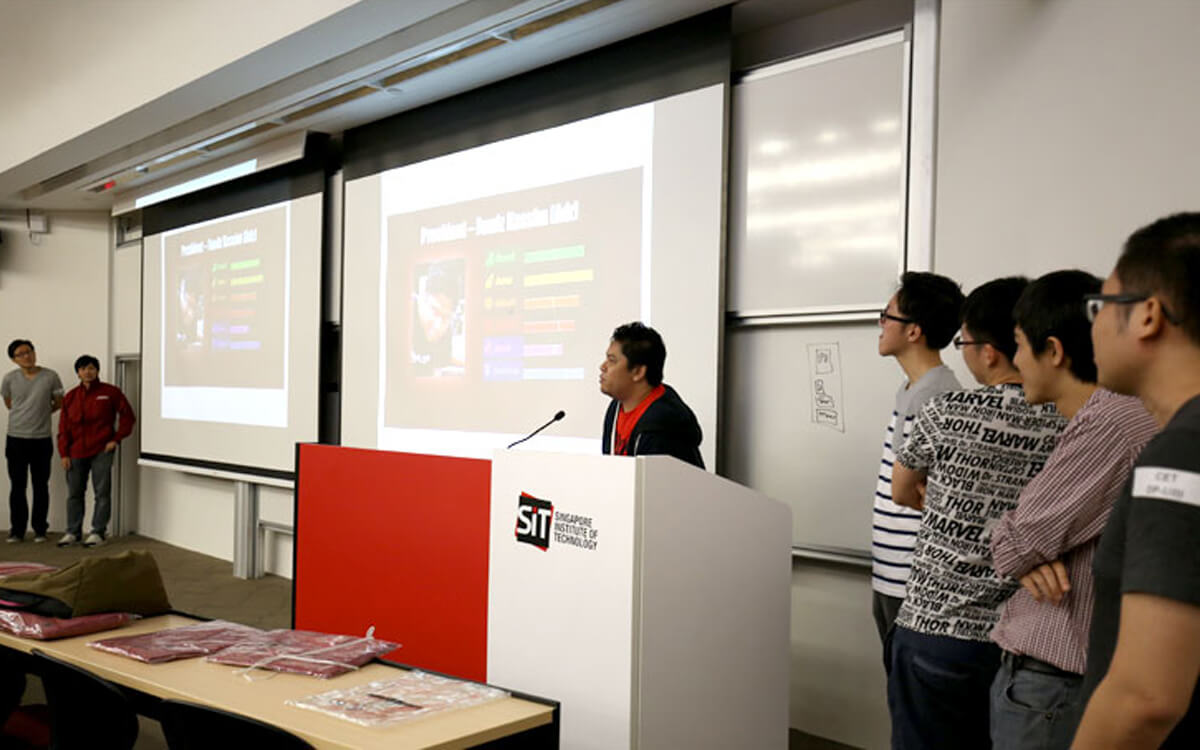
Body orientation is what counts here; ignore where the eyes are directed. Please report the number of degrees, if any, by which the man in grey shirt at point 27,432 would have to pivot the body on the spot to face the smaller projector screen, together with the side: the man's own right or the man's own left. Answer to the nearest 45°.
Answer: approximately 45° to the man's own left

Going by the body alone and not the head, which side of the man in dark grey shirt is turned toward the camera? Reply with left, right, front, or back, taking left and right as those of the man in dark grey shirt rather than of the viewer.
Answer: left

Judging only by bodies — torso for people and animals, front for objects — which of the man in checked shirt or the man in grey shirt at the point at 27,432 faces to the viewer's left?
the man in checked shirt

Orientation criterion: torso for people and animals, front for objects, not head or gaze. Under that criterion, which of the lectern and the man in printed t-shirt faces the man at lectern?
the man in printed t-shirt

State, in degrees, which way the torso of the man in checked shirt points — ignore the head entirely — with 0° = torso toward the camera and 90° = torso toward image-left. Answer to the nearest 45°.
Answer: approximately 90°

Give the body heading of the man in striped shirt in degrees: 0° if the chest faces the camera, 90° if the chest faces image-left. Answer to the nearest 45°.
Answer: approximately 90°

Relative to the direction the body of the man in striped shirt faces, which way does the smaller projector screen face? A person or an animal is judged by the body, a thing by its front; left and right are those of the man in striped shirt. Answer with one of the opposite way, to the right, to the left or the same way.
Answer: to the left

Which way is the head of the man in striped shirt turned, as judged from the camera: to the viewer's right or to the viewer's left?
to the viewer's left

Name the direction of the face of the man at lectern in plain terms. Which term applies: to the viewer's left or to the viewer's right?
to the viewer's left

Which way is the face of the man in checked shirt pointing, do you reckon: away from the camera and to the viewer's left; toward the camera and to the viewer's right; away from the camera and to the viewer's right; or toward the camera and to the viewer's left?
away from the camera and to the viewer's left

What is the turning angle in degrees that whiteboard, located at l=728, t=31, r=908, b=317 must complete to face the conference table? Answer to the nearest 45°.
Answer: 0° — it already faces it

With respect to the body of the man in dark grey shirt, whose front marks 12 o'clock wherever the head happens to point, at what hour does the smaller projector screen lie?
The smaller projector screen is roughly at 1 o'clock from the man in dark grey shirt.
